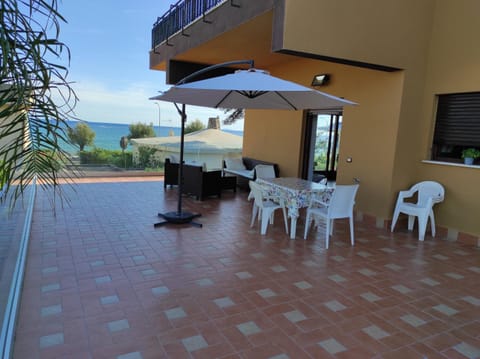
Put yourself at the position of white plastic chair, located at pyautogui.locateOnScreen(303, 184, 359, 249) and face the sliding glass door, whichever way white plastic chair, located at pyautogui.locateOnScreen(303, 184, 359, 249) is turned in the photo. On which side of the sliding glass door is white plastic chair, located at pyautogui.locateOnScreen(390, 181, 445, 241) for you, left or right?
right

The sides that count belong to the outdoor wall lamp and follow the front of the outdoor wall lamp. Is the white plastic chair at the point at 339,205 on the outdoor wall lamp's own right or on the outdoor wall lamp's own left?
on the outdoor wall lamp's own left

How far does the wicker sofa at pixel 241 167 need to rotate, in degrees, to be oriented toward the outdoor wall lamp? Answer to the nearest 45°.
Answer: approximately 90° to its left

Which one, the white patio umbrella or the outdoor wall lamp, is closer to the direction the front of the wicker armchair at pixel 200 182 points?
the outdoor wall lamp

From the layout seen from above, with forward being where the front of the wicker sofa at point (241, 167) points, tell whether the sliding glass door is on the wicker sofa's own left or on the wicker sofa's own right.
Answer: on the wicker sofa's own left

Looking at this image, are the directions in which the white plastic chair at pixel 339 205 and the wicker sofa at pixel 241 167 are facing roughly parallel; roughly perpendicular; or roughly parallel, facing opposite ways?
roughly perpendicular

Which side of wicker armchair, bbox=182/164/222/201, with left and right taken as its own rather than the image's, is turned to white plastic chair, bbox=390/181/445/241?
right

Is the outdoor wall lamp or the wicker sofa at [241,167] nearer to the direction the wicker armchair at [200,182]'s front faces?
the wicker sofa

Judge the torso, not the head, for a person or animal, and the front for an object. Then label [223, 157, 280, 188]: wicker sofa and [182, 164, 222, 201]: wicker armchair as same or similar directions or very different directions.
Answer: very different directions

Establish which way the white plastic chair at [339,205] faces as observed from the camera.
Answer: facing away from the viewer and to the left of the viewer

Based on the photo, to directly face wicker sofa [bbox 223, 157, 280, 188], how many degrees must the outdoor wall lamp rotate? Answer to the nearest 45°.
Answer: approximately 90° to its right
